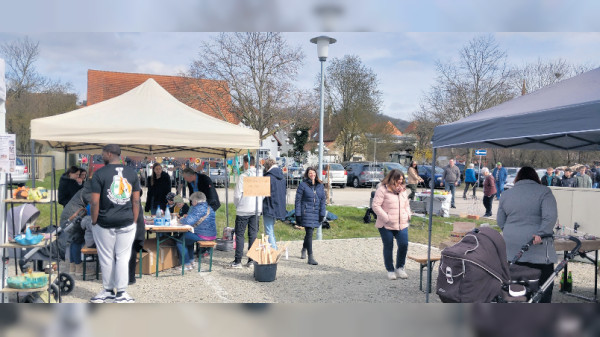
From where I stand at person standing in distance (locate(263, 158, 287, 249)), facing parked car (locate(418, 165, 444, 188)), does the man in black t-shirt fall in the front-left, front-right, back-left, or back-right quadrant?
back-left

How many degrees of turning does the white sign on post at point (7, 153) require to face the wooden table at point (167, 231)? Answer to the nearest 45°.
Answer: approximately 135° to its left

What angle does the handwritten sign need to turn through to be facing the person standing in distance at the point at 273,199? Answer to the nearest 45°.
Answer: approximately 135° to its left

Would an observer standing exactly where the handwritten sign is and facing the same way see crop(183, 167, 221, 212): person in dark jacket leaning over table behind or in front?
behind

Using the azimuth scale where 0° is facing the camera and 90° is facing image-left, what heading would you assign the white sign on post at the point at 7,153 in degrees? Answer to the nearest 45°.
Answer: approximately 0°

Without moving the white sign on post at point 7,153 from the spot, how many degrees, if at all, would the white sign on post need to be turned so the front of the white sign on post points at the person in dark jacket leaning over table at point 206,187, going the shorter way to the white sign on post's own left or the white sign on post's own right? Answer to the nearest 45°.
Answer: approximately 135° to the white sign on post's own left

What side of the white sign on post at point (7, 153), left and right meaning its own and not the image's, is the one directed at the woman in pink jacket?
left

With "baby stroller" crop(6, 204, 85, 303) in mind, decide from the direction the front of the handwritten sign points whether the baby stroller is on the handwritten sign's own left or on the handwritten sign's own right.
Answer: on the handwritten sign's own right

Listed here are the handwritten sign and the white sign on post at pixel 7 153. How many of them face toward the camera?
2
